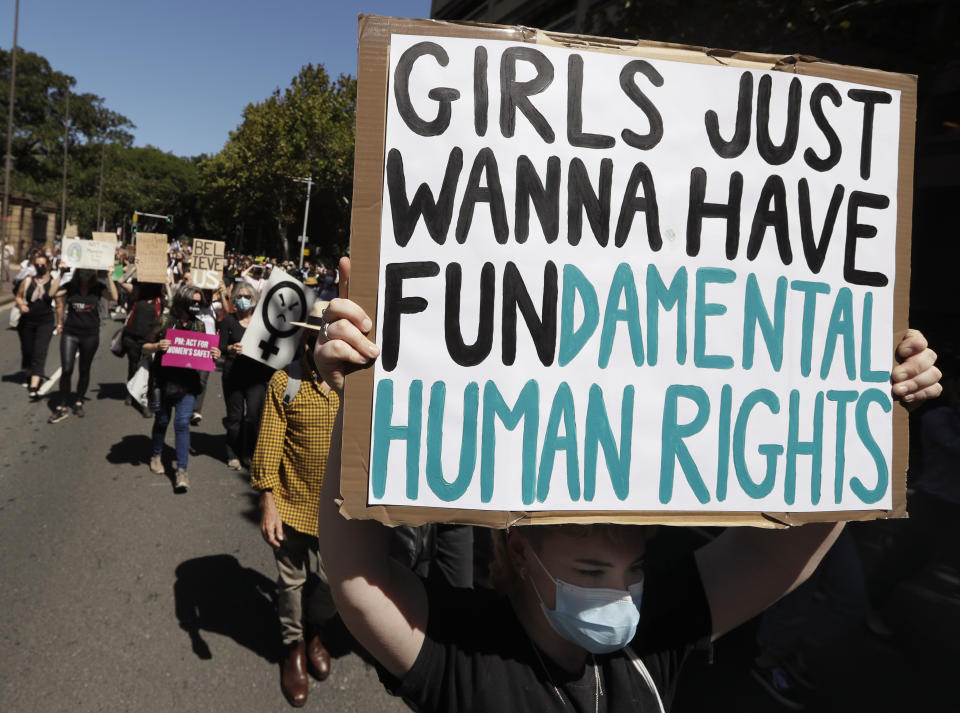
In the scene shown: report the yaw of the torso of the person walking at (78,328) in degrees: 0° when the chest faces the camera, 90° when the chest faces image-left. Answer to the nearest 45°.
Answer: approximately 0°

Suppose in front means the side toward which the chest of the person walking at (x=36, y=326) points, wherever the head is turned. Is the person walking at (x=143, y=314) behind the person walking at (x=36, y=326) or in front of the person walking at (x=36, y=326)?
in front

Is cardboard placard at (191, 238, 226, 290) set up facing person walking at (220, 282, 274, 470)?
yes

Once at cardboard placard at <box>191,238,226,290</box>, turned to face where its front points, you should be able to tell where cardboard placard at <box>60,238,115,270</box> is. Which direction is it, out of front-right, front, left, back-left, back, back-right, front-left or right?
back-right

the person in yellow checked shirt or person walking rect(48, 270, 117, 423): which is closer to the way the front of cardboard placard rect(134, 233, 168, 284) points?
the person in yellow checked shirt
